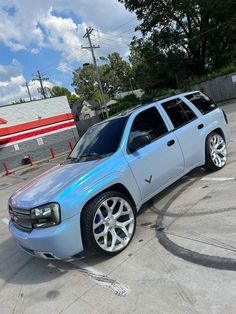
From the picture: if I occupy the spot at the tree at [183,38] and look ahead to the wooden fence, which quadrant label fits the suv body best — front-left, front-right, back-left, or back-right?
front-right

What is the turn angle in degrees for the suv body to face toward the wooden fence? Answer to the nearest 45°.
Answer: approximately 180°

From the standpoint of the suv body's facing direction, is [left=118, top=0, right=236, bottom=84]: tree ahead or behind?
behind

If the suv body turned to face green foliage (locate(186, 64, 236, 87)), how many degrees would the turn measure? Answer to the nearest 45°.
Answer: approximately 180°

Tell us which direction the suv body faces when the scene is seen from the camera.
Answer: facing the viewer and to the left of the viewer
